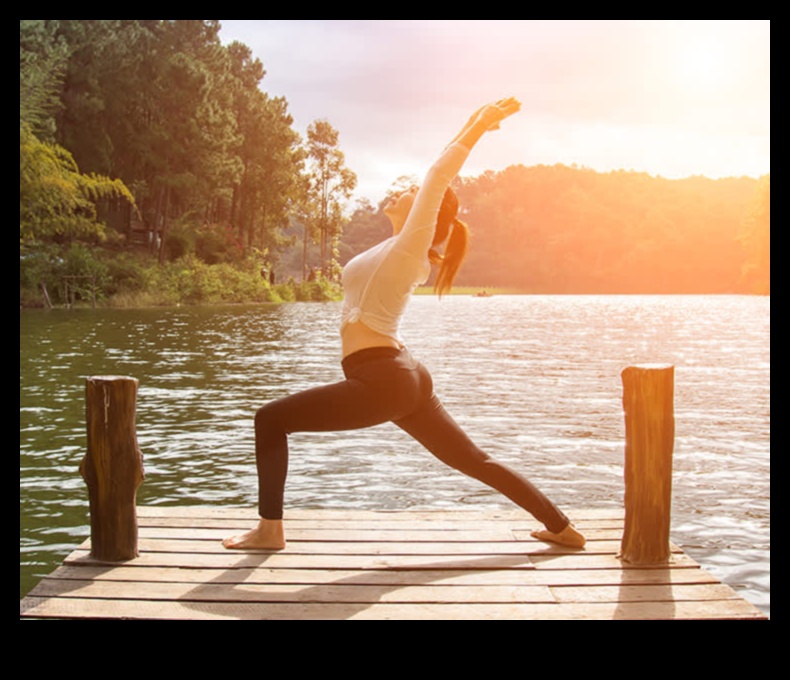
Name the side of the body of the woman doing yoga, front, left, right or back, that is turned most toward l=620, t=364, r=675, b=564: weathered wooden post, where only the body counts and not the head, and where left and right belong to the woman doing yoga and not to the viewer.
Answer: back

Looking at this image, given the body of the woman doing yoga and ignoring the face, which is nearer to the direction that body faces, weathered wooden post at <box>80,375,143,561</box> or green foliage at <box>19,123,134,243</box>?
the weathered wooden post

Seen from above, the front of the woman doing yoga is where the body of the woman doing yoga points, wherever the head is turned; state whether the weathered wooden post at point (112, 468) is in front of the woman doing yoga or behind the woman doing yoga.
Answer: in front

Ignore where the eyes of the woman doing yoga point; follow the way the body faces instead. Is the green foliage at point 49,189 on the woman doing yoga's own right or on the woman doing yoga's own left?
on the woman doing yoga's own right

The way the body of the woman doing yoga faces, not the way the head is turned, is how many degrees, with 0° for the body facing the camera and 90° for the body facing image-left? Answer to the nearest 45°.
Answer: approximately 90°

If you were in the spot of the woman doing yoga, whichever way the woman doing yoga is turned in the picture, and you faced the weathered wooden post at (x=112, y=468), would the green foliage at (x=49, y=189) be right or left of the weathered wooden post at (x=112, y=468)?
right
